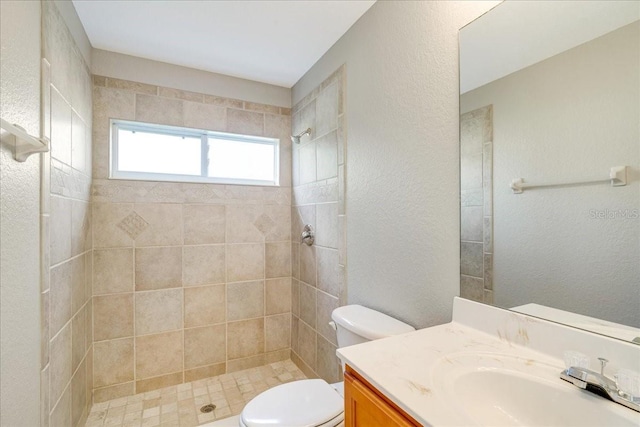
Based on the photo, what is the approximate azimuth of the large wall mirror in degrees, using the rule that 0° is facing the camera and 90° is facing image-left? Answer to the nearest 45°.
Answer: approximately 45°

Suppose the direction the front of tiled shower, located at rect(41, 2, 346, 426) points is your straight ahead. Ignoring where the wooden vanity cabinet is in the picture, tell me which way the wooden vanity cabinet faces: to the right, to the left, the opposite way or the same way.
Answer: to the right

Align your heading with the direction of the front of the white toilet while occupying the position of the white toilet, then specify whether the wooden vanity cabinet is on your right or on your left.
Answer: on your left

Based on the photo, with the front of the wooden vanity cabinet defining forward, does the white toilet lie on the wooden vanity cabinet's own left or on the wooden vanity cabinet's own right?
on the wooden vanity cabinet's own right

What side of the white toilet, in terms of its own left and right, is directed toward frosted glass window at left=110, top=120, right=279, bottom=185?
right

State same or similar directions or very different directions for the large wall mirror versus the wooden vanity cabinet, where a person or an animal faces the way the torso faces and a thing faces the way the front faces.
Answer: same or similar directions

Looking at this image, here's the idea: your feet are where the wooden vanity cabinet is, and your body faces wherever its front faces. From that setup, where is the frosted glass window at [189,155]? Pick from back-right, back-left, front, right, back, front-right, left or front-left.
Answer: right

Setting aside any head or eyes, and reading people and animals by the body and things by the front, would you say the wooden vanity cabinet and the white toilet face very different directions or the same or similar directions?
same or similar directions

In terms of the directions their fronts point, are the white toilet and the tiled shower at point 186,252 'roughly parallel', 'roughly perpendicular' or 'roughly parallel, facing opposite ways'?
roughly perpendicular

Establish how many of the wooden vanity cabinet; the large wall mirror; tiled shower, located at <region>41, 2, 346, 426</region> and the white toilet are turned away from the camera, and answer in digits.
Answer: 0

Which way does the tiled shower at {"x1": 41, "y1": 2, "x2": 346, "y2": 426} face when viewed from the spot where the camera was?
facing the viewer

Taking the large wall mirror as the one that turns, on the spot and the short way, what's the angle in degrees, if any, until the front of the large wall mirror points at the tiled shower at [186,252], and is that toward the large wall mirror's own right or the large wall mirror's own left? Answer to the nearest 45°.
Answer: approximately 45° to the large wall mirror's own right
